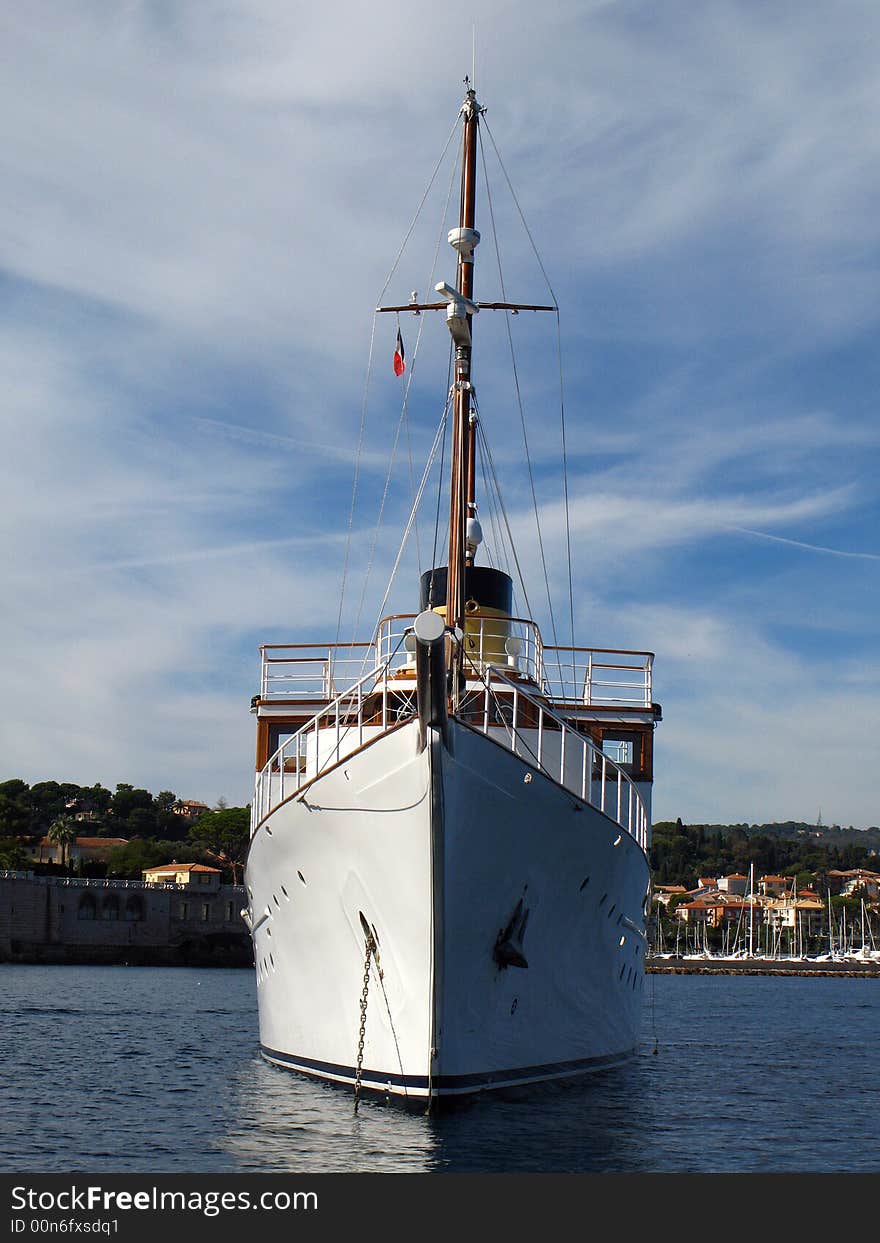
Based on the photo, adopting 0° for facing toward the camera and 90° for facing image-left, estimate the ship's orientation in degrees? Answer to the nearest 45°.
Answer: approximately 0°
